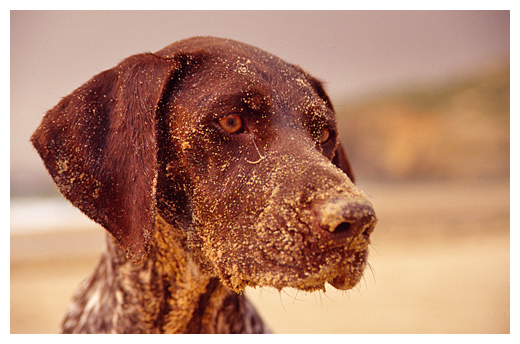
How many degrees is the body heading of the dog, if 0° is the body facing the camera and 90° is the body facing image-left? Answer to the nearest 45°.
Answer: approximately 315°
